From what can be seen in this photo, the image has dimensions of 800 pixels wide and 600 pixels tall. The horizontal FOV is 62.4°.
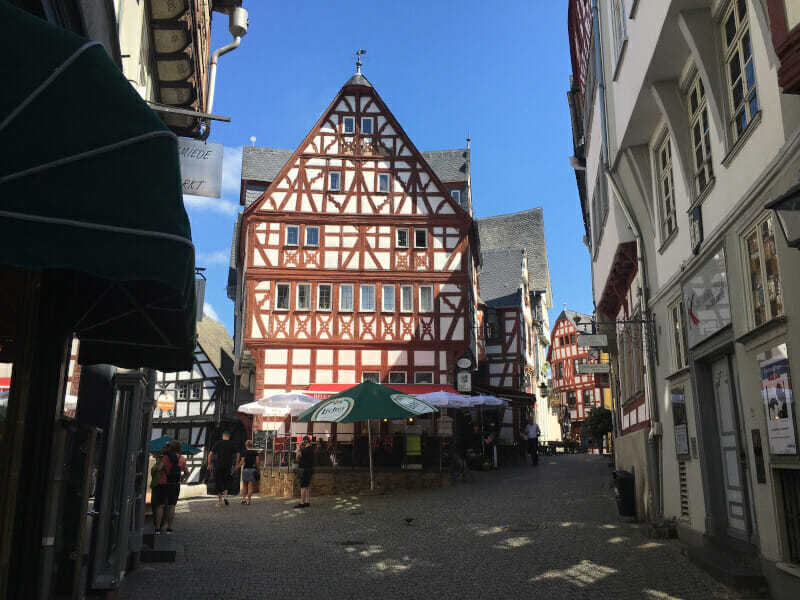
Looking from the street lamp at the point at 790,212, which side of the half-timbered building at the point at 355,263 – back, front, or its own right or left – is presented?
front

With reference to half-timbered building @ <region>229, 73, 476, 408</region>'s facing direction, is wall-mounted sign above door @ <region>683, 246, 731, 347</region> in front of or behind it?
in front

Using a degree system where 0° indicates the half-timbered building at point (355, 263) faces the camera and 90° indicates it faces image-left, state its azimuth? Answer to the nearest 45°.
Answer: approximately 0°

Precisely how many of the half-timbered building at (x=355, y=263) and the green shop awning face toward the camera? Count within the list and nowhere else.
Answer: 1

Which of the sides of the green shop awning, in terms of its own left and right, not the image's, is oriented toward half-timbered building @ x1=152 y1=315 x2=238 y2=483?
left

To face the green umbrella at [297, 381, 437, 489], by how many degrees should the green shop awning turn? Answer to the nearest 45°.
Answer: approximately 45° to its left

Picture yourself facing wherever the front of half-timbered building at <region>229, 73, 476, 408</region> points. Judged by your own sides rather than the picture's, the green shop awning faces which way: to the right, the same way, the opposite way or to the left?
to the left

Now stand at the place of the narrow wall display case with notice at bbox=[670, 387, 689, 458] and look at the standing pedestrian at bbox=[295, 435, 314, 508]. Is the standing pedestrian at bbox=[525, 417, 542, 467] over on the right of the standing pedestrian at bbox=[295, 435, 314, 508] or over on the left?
right

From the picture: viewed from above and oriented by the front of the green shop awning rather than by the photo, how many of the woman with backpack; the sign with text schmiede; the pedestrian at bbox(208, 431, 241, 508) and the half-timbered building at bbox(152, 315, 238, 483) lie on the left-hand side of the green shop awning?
4

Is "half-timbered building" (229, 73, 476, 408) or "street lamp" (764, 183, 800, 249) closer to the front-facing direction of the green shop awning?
the street lamp

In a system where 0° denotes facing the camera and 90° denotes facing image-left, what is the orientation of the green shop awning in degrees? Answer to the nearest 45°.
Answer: approximately 270°

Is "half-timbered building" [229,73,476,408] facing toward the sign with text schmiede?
yes

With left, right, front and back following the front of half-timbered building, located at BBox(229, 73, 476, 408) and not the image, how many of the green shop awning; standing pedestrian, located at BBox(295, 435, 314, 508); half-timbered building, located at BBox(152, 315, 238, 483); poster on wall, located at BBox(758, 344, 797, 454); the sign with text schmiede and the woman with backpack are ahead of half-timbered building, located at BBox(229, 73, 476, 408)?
5
